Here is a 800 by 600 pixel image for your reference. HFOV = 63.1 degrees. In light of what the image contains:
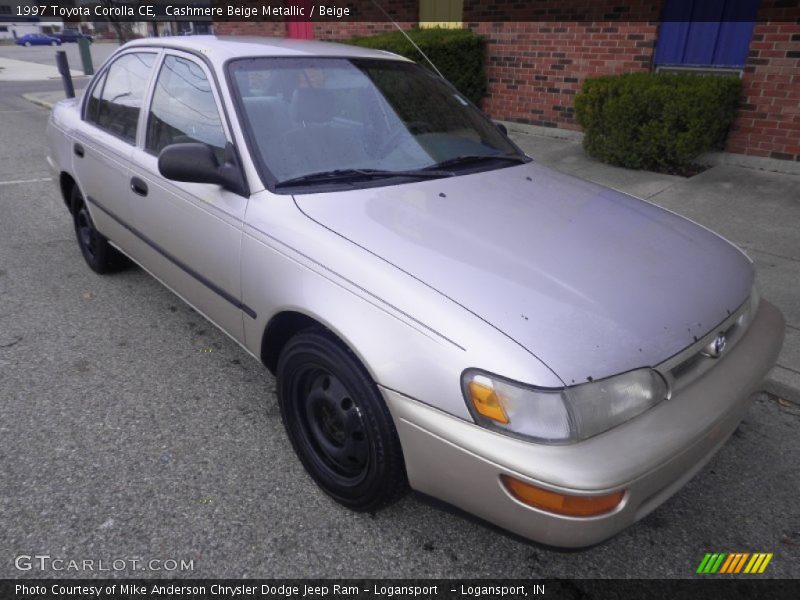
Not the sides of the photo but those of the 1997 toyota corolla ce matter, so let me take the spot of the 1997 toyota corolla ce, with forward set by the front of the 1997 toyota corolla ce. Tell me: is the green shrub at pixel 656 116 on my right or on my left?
on my left

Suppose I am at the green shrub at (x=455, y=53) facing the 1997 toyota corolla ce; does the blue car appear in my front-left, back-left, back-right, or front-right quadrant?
back-right

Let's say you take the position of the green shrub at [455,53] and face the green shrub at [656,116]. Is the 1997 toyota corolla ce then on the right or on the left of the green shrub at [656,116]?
right

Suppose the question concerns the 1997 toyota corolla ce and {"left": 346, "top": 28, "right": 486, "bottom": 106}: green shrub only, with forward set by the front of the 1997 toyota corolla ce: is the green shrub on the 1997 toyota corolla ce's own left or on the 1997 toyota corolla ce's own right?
on the 1997 toyota corolla ce's own left

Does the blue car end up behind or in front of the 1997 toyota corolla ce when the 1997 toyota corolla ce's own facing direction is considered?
behind
